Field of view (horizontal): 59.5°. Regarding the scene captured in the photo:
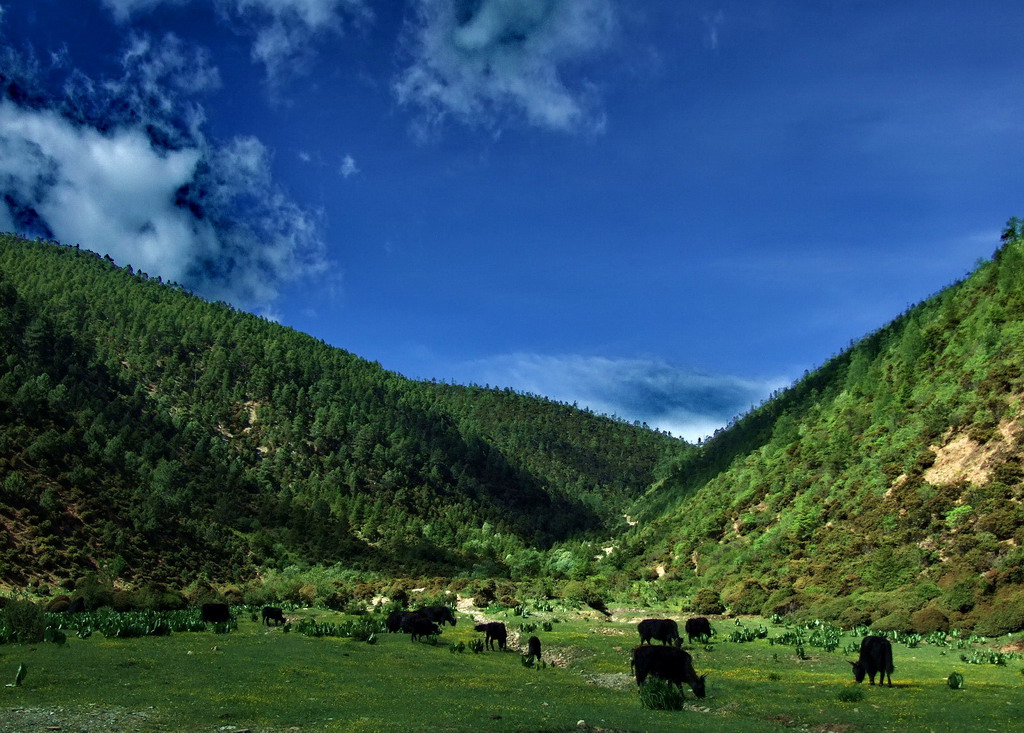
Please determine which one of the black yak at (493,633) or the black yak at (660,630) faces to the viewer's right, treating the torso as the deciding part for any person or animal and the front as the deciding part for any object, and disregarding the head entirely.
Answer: the black yak at (660,630)

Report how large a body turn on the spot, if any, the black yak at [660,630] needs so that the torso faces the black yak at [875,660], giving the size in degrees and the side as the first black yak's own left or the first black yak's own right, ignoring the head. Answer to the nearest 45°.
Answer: approximately 45° to the first black yak's own right

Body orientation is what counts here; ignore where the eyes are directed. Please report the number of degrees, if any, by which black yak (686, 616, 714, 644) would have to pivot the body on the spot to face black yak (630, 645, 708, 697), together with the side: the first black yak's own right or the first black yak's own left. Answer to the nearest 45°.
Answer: approximately 90° to the first black yak's own right

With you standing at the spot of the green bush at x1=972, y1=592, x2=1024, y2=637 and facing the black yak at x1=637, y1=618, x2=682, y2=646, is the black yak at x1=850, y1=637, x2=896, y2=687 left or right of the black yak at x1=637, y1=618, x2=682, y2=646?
left

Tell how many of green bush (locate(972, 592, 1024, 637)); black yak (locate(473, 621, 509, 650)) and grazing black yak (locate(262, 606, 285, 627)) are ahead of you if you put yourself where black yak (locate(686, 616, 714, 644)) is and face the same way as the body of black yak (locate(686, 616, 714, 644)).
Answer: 1

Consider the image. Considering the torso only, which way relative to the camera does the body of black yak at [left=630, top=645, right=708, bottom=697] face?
to the viewer's right

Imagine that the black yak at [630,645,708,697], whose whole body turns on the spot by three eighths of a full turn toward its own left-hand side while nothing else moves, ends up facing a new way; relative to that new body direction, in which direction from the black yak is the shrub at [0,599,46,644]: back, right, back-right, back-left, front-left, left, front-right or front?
front-left

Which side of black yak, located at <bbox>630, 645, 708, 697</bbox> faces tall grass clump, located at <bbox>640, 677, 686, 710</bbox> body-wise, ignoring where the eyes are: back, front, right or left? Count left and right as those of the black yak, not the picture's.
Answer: right

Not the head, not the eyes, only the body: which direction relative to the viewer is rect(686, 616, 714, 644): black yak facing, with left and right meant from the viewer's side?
facing to the right of the viewer

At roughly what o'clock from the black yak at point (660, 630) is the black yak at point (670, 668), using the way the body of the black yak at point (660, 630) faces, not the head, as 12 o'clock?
the black yak at point (670, 668) is roughly at 3 o'clock from the black yak at point (660, 630).

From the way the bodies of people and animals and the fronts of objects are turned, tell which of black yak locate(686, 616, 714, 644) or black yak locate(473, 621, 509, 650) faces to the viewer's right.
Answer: black yak locate(686, 616, 714, 644)

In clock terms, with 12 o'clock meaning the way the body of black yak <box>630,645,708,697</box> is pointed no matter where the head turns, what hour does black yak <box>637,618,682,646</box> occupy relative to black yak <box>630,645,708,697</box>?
black yak <box>637,618,682,646</box> is roughly at 9 o'clock from black yak <box>630,645,708,697</box>.

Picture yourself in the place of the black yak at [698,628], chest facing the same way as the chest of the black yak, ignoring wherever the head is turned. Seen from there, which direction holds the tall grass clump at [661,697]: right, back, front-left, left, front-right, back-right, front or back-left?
right

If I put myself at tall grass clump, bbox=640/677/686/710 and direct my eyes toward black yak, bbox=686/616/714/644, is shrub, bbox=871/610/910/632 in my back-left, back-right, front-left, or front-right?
front-right

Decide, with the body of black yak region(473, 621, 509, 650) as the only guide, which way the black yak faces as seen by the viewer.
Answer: to the viewer's left

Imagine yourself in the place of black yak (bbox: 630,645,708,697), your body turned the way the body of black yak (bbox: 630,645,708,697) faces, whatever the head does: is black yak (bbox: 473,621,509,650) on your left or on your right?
on your left

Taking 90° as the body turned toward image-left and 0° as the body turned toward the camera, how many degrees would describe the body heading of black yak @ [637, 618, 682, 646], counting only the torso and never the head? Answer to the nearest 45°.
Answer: approximately 270°
